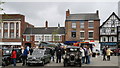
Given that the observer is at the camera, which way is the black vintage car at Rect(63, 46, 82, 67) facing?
facing the viewer
